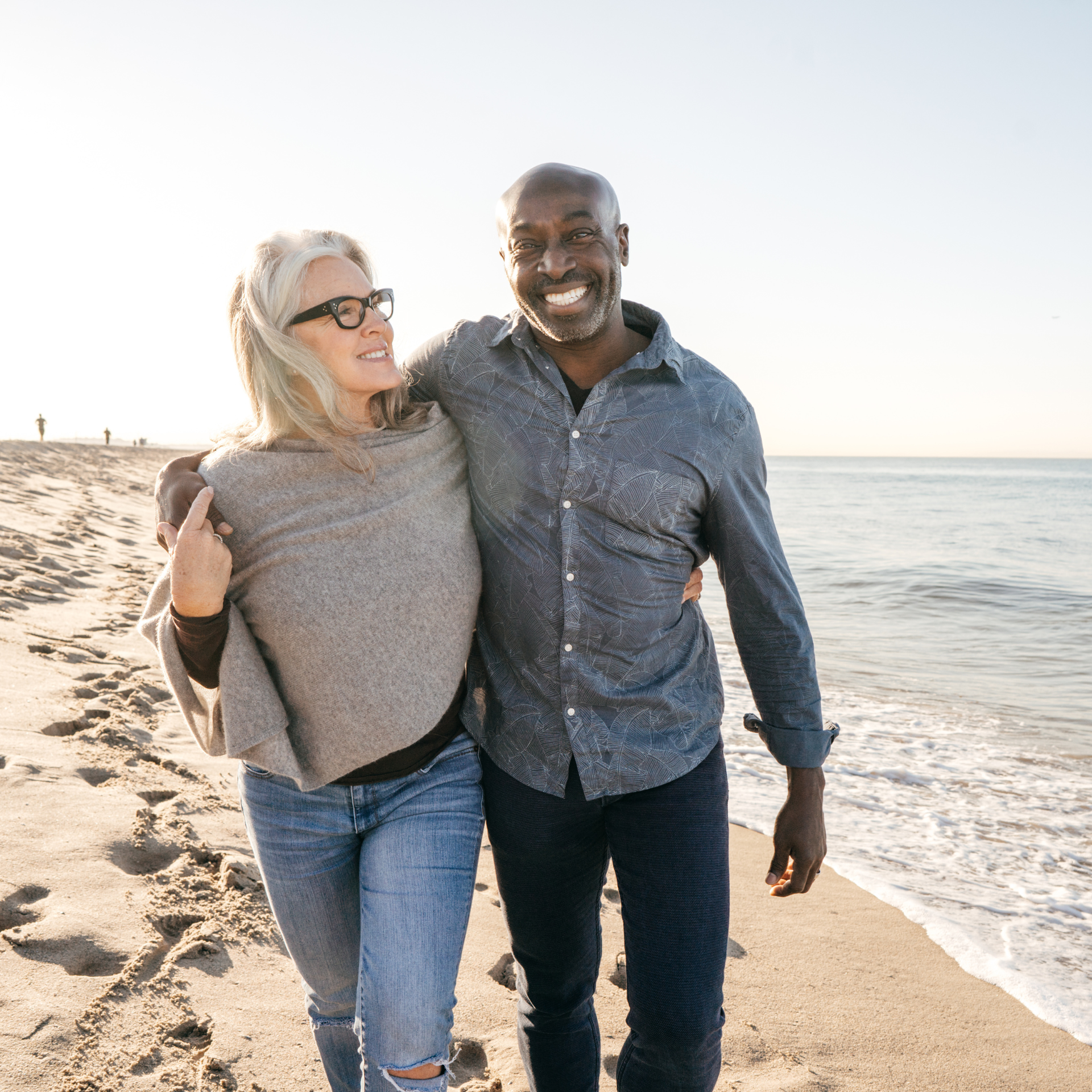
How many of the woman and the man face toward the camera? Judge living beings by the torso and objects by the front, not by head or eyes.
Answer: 2

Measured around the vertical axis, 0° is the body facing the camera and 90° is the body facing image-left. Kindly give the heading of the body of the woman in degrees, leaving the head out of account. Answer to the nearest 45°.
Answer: approximately 0°
